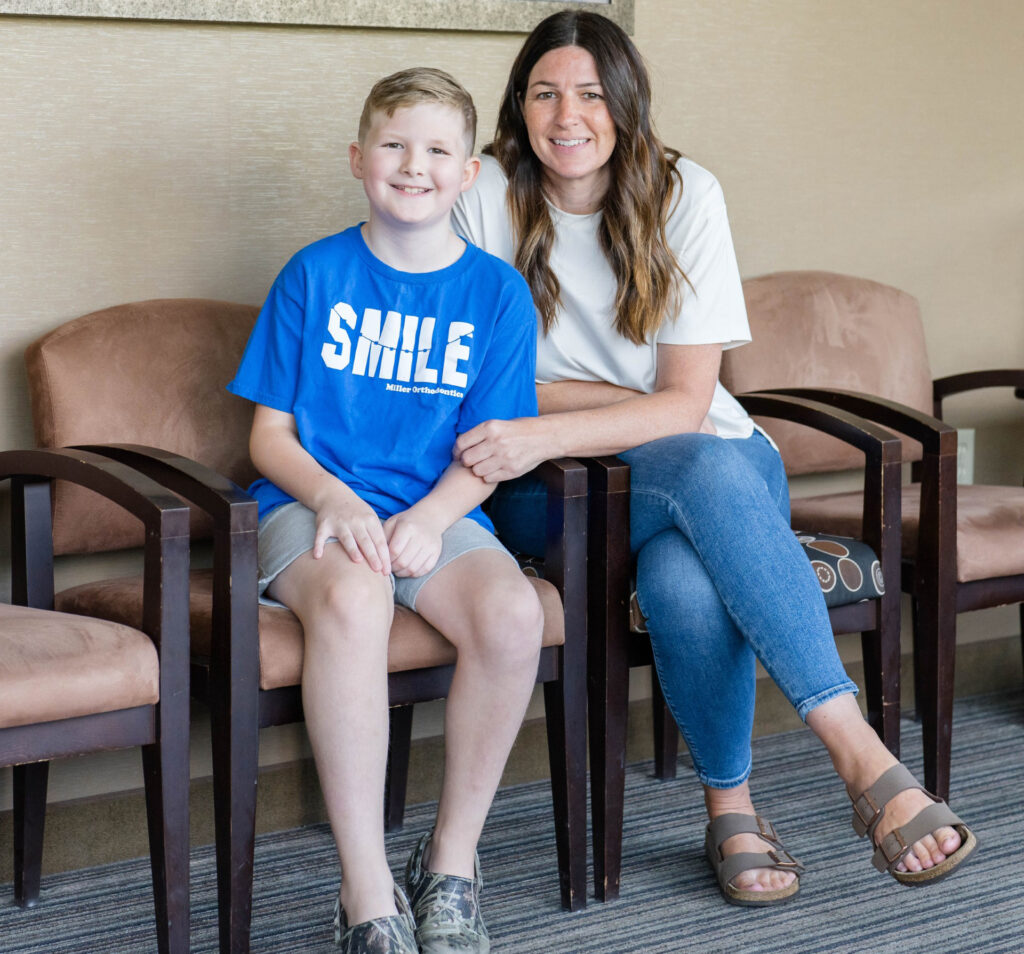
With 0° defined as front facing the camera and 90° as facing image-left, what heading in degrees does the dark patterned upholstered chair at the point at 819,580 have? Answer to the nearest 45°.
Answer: approximately 315°

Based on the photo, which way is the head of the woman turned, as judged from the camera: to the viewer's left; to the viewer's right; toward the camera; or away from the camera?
toward the camera

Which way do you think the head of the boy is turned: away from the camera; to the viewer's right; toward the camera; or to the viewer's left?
toward the camera

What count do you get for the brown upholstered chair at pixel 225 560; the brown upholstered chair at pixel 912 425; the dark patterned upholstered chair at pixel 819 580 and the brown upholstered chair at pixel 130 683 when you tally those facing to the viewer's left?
0

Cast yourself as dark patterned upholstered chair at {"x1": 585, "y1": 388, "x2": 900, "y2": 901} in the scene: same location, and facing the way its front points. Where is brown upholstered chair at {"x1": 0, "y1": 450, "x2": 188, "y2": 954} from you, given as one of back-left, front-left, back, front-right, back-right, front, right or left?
right

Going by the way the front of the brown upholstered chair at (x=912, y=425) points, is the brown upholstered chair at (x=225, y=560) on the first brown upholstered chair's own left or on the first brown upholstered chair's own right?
on the first brown upholstered chair's own right

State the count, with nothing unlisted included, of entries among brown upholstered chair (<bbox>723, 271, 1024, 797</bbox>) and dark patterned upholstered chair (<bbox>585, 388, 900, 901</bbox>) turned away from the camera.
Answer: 0

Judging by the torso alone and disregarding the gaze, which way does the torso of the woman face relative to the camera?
toward the camera

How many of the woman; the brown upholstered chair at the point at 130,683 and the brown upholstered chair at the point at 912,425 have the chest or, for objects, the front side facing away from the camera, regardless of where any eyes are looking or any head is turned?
0

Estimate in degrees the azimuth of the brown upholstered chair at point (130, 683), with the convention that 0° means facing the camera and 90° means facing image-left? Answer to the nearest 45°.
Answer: approximately 315°

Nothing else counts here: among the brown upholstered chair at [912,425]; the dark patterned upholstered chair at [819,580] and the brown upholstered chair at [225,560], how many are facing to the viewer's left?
0

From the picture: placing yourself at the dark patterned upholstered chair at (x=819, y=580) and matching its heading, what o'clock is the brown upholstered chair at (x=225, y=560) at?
the brown upholstered chair at (x=225, y=560) is roughly at 4 o'clock from the dark patterned upholstered chair at (x=819, y=580).
